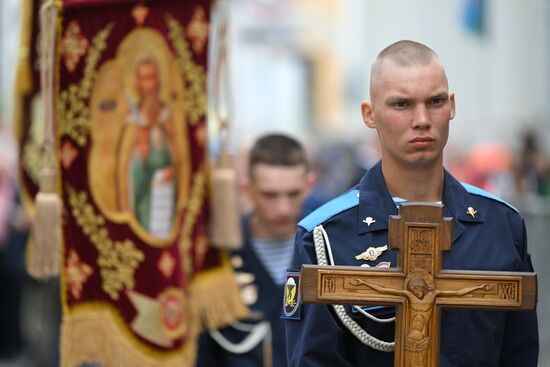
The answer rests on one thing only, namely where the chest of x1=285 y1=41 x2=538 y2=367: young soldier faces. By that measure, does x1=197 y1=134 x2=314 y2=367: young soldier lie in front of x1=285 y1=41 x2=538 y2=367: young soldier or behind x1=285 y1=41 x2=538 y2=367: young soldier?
behind

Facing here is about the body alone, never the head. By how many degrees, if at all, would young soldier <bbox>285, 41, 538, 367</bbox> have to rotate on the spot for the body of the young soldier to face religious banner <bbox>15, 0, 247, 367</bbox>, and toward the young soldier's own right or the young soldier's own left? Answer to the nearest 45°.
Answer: approximately 135° to the young soldier's own right

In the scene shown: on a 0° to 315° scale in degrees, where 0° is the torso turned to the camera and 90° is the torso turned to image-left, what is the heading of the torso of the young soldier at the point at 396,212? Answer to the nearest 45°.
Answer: approximately 0°
